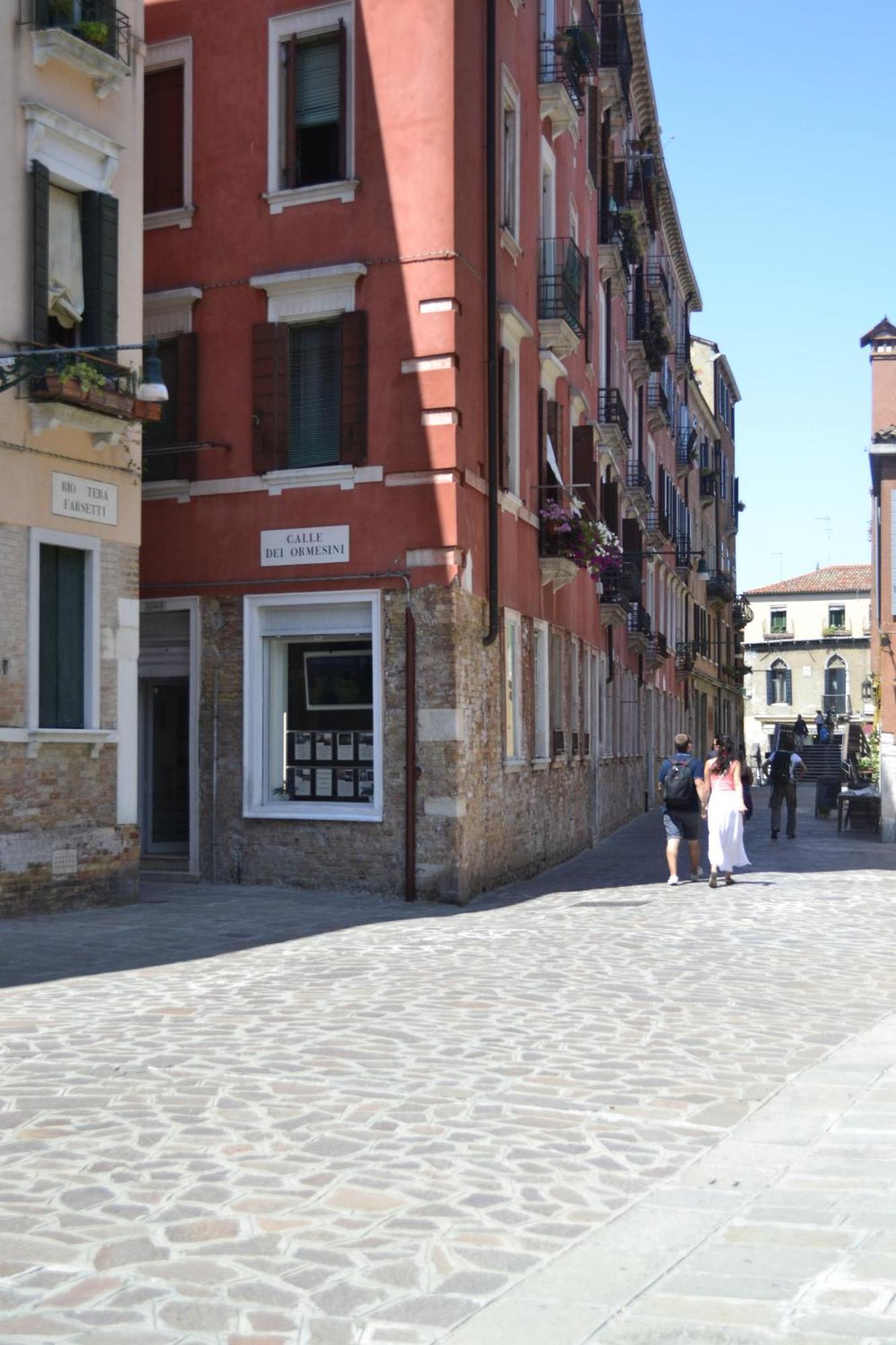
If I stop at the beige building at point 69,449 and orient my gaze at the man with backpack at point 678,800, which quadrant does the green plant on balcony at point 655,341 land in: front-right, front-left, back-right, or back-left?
front-left

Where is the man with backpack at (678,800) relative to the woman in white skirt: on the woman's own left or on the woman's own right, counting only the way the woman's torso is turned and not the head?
on the woman's own left

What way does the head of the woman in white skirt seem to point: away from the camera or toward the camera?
away from the camera

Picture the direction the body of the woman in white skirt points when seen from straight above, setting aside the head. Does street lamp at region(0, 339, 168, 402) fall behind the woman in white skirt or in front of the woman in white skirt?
behind

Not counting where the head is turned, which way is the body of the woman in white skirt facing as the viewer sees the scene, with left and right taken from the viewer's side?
facing away from the viewer

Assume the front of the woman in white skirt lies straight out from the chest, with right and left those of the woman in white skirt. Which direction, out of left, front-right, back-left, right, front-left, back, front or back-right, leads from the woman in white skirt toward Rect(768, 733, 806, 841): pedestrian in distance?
front

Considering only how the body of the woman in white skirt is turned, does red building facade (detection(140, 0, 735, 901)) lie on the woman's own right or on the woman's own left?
on the woman's own left

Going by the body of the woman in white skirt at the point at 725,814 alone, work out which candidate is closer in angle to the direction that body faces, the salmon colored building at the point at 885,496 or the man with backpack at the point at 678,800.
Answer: the salmon colored building

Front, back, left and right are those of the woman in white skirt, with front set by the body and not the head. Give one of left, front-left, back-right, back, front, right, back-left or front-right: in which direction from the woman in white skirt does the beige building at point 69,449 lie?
back-left

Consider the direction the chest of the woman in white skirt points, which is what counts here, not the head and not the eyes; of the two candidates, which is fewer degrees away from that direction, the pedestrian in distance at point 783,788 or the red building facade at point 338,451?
the pedestrian in distance
